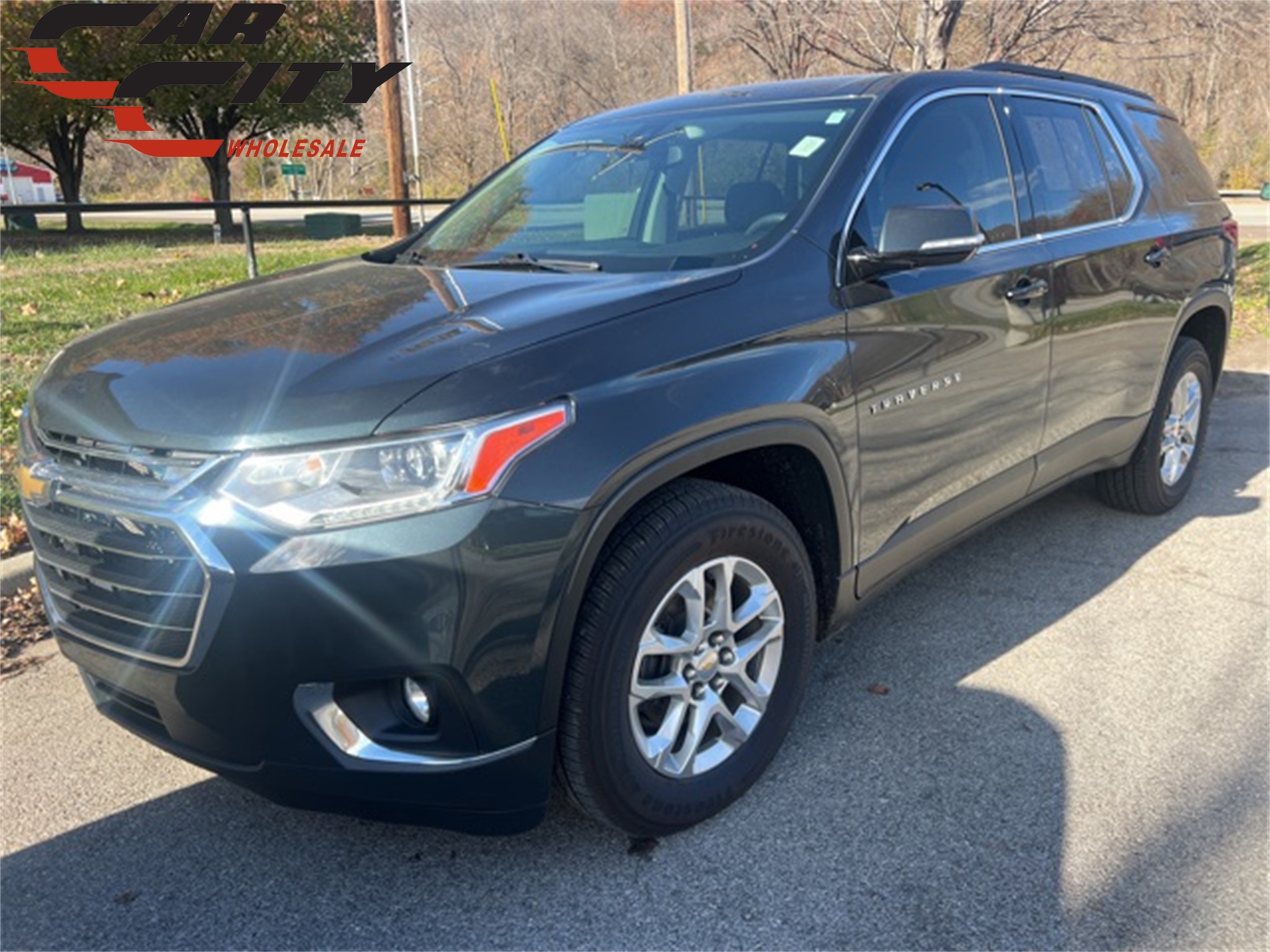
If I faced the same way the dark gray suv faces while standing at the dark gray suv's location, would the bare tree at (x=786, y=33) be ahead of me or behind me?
behind

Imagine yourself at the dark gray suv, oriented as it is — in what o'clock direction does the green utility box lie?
The green utility box is roughly at 4 o'clock from the dark gray suv.

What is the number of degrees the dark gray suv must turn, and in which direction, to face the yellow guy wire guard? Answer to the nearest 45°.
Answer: approximately 135° to its right

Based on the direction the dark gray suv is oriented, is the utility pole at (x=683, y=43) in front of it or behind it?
behind

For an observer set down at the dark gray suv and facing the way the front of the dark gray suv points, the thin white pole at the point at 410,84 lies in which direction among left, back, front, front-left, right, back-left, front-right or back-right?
back-right

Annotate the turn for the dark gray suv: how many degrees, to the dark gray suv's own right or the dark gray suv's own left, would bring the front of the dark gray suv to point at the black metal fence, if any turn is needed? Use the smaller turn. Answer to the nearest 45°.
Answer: approximately 90° to the dark gray suv's own right

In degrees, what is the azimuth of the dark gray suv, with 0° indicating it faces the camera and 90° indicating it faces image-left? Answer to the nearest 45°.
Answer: approximately 45°

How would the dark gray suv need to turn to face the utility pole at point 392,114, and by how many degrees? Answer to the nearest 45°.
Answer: approximately 135° to its right
